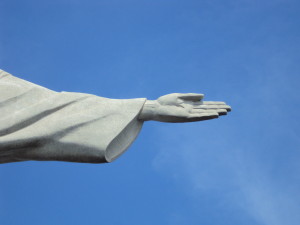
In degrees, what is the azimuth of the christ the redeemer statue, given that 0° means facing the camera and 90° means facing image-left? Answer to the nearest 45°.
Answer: approximately 0°
